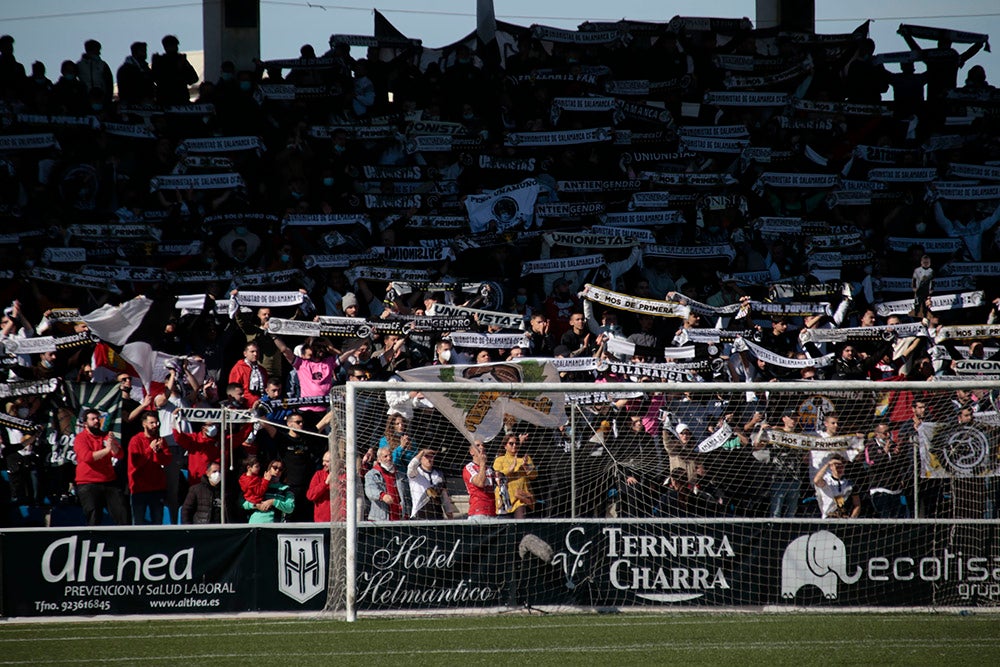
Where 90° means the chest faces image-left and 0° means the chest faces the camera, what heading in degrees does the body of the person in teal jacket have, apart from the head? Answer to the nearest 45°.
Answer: approximately 0°

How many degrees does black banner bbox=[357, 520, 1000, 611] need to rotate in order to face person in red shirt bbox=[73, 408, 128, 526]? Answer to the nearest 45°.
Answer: approximately 90° to its right

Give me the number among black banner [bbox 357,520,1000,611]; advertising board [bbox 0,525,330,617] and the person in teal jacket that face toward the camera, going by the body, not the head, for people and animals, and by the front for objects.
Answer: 3

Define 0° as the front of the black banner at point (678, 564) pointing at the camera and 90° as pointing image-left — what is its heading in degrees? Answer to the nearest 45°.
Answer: approximately 0°

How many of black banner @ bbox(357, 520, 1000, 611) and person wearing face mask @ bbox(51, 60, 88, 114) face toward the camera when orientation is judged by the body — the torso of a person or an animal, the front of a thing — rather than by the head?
2

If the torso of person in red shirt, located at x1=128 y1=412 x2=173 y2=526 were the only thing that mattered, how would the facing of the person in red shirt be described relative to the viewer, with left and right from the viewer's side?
facing the viewer and to the right of the viewer

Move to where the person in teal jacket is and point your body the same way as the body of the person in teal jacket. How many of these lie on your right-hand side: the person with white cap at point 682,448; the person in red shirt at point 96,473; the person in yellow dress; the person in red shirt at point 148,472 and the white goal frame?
2

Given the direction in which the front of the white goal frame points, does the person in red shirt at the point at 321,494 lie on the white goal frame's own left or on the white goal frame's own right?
on the white goal frame's own right

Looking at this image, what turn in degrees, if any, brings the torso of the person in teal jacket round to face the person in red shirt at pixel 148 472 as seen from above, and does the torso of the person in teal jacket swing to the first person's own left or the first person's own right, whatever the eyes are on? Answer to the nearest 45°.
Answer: approximately 90° to the first person's own right

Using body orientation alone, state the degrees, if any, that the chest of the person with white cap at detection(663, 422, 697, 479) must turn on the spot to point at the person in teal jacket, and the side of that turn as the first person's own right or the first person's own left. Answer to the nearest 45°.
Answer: approximately 135° to the first person's own right
